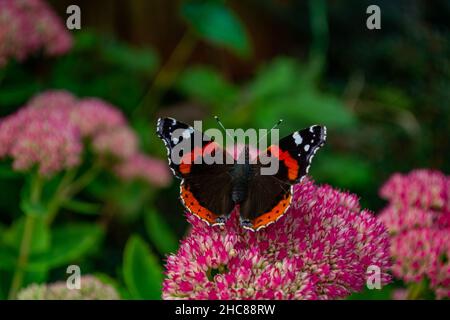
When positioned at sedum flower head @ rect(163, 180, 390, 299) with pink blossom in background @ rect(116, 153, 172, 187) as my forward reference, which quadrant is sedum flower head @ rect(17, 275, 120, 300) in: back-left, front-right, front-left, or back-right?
front-left

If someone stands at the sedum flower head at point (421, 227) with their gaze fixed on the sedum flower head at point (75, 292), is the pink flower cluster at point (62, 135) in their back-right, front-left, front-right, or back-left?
front-right

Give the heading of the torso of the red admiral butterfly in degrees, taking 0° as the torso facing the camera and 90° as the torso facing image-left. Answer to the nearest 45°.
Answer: approximately 180°

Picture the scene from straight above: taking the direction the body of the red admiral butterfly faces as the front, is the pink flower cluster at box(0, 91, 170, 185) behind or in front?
in front

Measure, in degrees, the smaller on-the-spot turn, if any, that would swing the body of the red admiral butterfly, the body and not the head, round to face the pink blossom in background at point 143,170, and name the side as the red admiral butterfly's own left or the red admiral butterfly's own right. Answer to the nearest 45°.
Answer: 0° — it already faces it

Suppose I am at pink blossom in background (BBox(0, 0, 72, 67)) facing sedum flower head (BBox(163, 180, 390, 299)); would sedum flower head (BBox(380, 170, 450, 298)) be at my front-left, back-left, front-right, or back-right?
front-left
